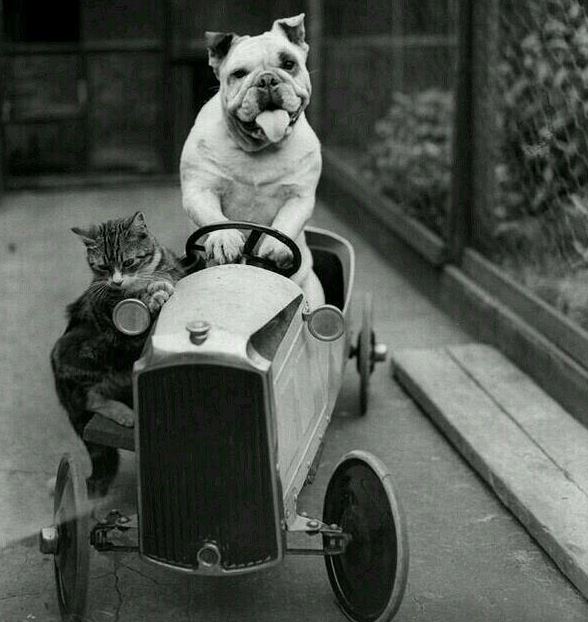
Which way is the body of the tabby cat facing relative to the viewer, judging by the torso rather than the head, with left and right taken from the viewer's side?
facing the viewer and to the right of the viewer

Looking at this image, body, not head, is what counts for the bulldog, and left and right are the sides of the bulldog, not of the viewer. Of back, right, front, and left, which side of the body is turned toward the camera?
front

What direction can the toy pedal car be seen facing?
toward the camera

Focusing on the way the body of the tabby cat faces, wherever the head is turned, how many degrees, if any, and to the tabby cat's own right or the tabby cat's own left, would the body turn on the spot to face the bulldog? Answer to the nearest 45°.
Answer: approximately 90° to the tabby cat's own left
